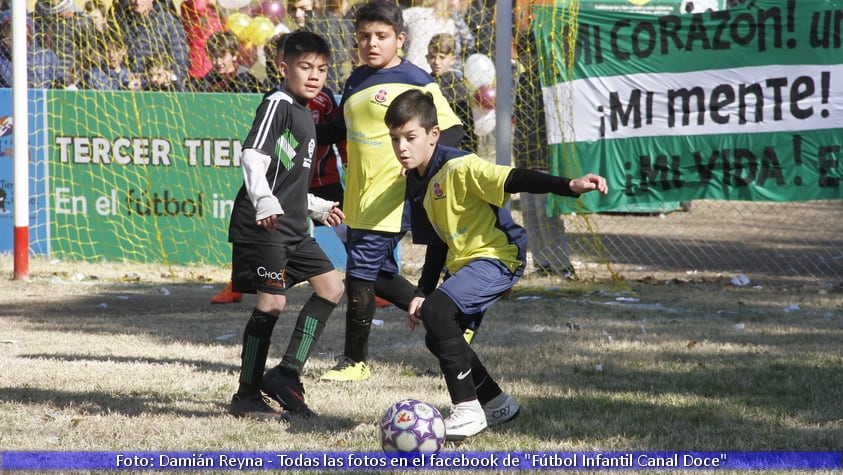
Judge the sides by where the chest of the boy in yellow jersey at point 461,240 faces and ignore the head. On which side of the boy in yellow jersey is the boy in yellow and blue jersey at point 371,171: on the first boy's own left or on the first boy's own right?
on the first boy's own right

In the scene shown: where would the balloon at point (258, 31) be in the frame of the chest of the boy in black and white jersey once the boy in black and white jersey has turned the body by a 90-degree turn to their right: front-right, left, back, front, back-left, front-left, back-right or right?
back-right

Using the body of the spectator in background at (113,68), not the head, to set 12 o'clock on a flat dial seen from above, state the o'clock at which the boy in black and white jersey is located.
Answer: The boy in black and white jersey is roughly at 12 o'clock from the spectator in background.

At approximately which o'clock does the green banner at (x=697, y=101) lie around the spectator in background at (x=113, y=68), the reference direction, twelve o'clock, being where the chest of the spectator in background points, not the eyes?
The green banner is roughly at 10 o'clock from the spectator in background.

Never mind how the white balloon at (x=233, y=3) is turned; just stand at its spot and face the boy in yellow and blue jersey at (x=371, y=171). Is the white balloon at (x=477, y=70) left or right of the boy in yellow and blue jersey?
left

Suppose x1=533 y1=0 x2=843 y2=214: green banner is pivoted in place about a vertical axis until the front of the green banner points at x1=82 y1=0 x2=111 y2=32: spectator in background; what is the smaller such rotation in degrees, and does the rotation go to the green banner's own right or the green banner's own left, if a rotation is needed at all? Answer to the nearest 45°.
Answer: approximately 90° to the green banner's own right

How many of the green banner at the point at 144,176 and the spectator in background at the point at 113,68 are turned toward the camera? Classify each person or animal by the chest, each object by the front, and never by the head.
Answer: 2

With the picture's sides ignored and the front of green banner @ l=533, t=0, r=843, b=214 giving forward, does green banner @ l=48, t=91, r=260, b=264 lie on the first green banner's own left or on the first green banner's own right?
on the first green banner's own right
